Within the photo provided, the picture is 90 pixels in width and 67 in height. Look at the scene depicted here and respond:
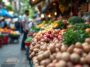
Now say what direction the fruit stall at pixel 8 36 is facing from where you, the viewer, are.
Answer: facing the viewer and to the right of the viewer
